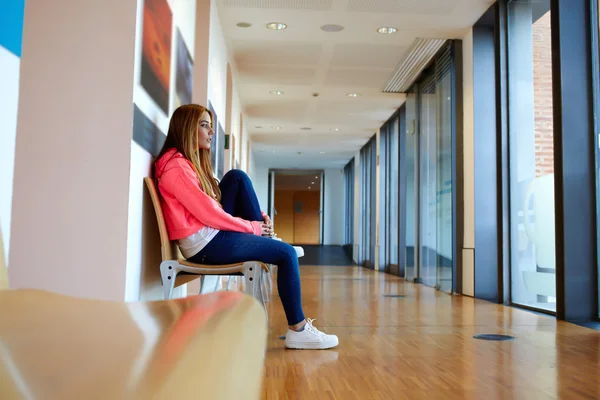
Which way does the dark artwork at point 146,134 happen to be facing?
to the viewer's right

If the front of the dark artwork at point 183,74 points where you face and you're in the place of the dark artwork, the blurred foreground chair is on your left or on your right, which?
on your right

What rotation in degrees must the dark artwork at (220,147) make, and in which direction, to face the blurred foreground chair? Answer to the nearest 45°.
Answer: approximately 90° to its right

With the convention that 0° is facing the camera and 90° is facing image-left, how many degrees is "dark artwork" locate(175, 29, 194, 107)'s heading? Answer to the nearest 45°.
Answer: approximately 270°

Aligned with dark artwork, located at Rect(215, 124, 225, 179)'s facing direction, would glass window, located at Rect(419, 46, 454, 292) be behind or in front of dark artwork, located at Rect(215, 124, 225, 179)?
in front

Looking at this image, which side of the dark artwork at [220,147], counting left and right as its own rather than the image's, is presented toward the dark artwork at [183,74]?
right

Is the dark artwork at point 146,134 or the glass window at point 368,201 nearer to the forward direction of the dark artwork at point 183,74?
the glass window

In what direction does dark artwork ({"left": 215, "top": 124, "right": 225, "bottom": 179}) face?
to the viewer's right

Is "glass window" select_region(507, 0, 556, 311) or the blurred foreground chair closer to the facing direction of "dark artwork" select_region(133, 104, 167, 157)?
the glass window

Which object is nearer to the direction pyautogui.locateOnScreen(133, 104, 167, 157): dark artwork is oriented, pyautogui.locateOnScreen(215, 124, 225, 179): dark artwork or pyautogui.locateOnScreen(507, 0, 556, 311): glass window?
the glass window

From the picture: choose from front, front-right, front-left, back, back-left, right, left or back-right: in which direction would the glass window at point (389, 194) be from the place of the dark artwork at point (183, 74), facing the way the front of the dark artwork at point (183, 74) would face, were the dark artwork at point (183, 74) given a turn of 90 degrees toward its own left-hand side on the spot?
front-right

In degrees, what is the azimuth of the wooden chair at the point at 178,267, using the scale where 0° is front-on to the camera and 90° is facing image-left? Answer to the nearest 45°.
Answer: approximately 270°

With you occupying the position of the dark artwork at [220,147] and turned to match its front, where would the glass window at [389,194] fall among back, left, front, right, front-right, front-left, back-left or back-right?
front-left

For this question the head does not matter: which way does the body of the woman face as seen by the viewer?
to the viewer's right

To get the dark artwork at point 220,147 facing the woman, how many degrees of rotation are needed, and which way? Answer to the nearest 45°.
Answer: approximately 90° to its right

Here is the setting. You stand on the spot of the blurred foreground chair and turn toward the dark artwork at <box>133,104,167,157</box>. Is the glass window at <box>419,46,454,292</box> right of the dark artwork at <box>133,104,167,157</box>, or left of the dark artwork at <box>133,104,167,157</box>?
right

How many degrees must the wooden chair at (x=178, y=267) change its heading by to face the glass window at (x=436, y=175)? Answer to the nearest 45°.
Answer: approximately 45° to its left

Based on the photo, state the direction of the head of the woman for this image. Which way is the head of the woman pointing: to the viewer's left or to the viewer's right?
to the viewer's right
